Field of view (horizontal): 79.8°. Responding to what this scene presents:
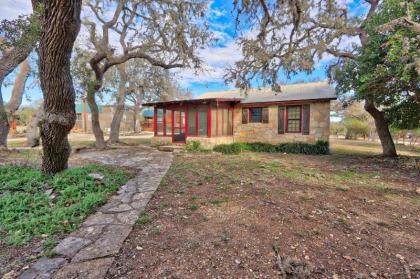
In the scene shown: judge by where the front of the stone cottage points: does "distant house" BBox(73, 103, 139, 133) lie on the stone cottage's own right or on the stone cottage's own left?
on the stone cottage's own right

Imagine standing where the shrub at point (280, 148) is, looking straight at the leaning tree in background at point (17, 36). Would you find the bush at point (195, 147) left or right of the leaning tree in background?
right

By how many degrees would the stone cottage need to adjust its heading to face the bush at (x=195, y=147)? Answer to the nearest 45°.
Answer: approximately 45° to its right

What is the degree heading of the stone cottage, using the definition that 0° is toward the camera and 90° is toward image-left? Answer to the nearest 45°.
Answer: approximately 0°

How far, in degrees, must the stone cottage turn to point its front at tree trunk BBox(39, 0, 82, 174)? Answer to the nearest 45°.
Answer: approximately 45° to its right
